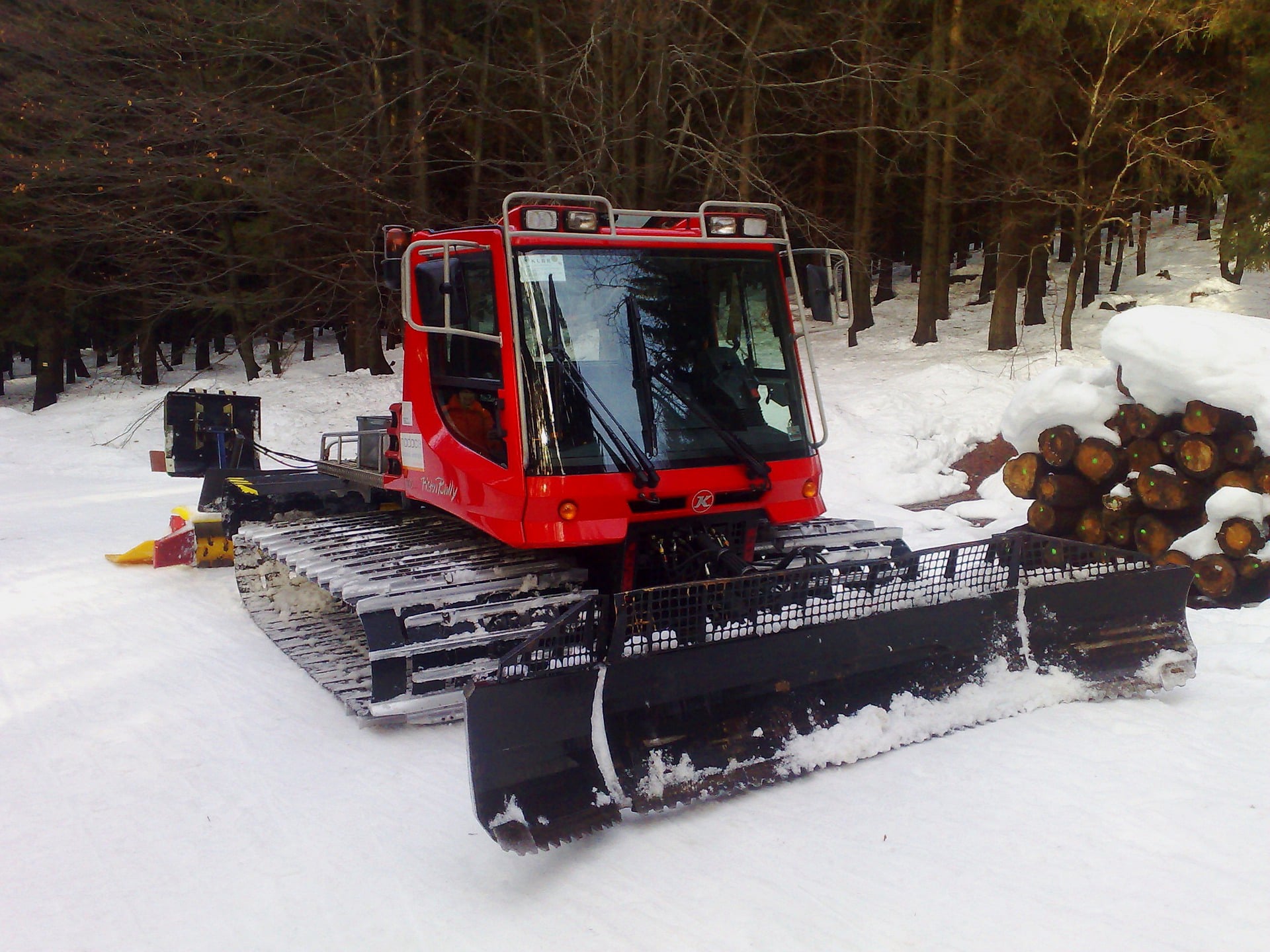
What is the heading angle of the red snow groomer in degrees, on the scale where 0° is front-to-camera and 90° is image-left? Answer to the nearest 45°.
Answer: approximately 315°

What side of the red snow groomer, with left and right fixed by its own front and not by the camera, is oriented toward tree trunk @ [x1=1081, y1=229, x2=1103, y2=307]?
left

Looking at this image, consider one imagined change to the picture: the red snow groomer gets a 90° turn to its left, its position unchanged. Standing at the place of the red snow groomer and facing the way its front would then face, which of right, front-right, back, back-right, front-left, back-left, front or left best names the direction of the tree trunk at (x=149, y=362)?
left

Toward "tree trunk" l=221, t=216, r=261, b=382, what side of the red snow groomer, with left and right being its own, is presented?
back

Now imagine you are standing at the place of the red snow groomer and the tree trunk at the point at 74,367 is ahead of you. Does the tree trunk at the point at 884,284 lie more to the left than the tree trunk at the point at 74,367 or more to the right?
right

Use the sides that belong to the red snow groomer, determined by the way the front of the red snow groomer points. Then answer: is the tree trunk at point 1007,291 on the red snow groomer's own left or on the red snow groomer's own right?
on the red snow groomer's own left

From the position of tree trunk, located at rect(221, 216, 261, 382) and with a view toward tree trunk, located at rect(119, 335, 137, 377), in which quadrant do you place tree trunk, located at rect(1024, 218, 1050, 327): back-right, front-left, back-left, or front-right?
back-right

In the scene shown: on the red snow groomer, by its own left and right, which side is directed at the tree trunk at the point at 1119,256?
left

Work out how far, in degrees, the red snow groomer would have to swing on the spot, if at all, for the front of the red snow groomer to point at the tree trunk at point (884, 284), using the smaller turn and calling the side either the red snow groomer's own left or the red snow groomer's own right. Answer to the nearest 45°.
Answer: approximately 135° to the red snow groomer's own left

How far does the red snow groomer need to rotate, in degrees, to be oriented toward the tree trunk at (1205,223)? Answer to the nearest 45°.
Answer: approximately 90° to its left
